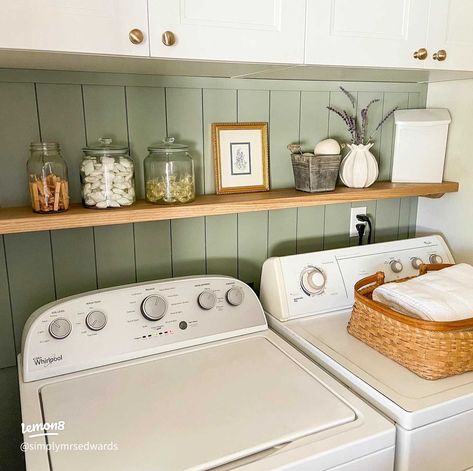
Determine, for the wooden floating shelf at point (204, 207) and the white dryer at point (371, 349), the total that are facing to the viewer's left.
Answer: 0

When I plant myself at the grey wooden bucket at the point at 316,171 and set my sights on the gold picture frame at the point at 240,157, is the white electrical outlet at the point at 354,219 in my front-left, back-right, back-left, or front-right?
back-right

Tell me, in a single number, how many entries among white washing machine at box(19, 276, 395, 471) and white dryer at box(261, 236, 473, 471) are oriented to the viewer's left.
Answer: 0

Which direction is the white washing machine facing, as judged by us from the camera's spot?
facing the viewer and to the right of the viewer

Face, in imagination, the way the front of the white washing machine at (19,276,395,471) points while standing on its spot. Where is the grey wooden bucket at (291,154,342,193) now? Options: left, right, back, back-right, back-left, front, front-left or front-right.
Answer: left

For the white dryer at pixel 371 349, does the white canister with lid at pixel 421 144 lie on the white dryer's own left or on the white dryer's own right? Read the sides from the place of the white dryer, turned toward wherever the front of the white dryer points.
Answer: on the white dryer's own left

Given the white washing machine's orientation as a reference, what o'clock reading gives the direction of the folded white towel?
The folded white towel is roughly at 10 o'clock from the white washing machine.

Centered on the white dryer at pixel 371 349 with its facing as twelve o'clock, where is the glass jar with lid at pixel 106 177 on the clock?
The glass jar with lid is roughly at 4 o'clock from the white dryer.

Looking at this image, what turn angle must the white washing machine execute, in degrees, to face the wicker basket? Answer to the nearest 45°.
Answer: approximately 45° to its left
